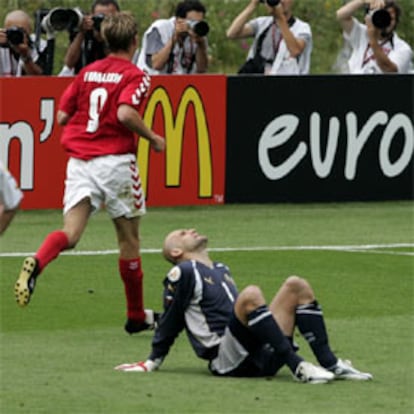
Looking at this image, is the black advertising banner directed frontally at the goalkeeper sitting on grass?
yes

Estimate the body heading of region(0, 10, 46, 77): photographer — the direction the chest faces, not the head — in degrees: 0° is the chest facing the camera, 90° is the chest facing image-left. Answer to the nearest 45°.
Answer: approximately 0°

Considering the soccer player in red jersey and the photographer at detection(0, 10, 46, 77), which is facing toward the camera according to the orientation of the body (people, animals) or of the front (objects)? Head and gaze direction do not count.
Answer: the photographer

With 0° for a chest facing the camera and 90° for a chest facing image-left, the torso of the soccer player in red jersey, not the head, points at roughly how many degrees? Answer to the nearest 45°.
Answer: approximately 225°

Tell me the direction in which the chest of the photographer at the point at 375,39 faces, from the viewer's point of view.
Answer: toward the camera

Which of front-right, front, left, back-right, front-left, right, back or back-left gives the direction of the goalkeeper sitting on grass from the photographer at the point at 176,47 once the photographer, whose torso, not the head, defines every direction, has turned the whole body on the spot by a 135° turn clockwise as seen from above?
left

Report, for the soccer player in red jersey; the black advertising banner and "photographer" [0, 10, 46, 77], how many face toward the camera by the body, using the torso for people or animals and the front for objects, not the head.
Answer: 2

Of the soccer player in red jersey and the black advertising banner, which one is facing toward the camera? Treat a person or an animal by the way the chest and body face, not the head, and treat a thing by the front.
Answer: the black advertising banner

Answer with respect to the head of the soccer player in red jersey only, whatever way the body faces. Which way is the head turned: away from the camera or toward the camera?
away from the camera

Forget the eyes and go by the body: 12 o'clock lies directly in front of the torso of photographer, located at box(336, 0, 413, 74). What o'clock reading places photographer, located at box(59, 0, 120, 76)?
photographer, located at box(59, 0, 120, 76) is roughly at 2 o'clock from photographer, located at box(336, 0, 413, 74).

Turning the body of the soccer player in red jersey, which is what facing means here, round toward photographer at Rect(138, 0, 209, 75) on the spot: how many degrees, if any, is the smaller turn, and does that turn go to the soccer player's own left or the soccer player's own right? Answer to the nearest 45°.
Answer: approximately 45° to the soccer player's own left

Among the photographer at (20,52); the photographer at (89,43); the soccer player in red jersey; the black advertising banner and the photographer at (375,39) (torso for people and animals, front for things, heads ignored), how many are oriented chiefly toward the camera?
4

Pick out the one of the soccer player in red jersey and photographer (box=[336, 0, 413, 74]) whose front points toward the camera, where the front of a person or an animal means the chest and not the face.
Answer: the photographer

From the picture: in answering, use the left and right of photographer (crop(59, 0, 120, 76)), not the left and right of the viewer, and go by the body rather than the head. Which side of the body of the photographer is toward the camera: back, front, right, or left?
front

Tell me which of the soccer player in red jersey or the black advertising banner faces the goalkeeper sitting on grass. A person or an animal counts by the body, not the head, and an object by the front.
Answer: the black advertising banner

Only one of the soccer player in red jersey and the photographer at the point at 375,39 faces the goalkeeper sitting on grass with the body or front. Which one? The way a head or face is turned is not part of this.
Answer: the photographer
